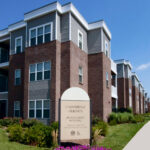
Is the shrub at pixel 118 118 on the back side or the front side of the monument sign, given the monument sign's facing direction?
on the back side

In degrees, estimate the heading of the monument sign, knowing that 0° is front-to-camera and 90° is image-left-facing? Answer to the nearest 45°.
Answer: approximately 0°

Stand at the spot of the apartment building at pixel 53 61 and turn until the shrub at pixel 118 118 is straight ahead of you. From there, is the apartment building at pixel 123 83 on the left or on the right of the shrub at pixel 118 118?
left

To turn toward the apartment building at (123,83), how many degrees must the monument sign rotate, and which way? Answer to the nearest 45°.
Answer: approximately 180°

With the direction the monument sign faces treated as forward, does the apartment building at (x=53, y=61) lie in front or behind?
behind

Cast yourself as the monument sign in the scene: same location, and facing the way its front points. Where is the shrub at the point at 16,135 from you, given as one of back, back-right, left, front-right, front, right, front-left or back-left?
back-right
